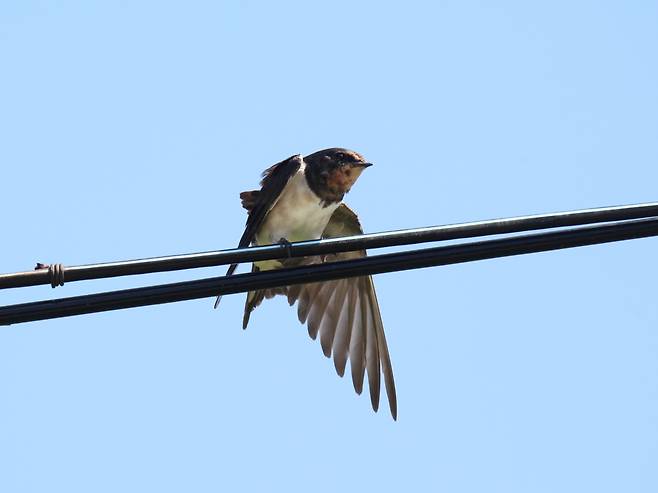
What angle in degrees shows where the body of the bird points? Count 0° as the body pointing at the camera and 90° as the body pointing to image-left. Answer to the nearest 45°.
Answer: approximately 315°
